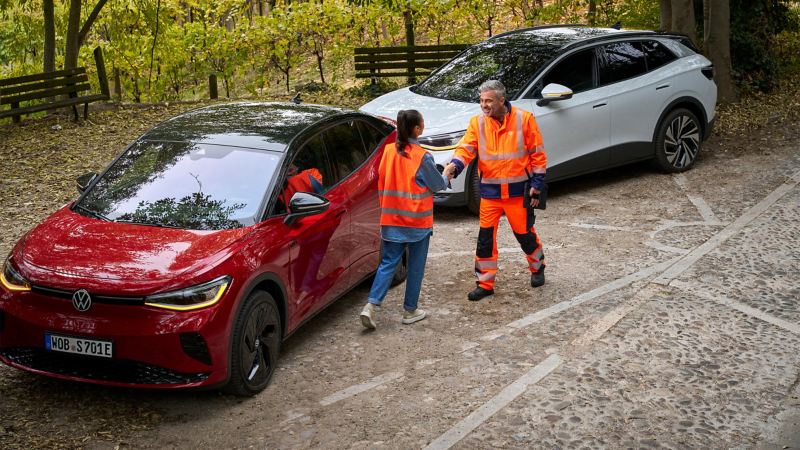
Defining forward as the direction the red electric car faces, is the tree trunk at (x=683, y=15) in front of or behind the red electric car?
behind

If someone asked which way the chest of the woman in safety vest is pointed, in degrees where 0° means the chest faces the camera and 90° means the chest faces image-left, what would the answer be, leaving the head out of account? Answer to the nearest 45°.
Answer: approximately 225°

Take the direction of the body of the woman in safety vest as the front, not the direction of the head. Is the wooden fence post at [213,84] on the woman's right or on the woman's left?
on the woman's left

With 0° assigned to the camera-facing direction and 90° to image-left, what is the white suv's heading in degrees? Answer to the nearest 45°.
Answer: approximately 45°

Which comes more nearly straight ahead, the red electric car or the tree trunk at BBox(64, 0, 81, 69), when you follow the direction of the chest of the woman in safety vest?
the tree trunk

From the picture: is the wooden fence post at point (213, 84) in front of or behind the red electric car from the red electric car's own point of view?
behind

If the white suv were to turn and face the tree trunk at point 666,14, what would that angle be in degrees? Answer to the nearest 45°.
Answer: approximately 135° to its right

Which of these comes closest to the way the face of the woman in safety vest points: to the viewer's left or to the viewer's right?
to the viewer's right
